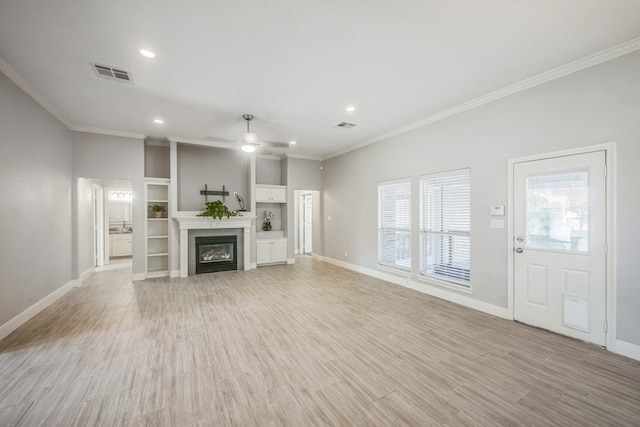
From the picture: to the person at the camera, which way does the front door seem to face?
facing the viewer and to the left of the viewer

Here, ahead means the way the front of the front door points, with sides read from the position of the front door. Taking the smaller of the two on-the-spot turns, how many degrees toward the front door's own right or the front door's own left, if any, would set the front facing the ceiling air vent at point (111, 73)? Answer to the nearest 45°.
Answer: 0° — it already faces it

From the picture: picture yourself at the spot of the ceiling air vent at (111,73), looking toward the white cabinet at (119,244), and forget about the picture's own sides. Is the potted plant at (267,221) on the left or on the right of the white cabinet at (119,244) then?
right

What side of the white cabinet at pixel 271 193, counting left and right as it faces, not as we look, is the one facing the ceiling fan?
front

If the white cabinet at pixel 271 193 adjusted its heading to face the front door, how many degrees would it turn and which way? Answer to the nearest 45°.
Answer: approximately 45° to its left

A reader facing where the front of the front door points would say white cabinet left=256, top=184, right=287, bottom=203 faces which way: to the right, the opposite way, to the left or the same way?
to the left

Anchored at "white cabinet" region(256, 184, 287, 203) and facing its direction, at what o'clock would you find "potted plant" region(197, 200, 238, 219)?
The potted plant is roughly at 2 o'clock from the white cabinet.

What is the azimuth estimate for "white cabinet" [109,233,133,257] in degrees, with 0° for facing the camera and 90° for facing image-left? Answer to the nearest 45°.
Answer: approximately 0°

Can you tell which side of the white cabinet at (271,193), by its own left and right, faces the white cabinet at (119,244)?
right

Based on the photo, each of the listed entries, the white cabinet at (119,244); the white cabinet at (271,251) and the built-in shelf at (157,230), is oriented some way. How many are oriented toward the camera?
3

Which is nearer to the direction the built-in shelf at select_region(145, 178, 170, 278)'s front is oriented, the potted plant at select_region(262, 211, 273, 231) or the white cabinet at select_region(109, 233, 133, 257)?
the potted plant
